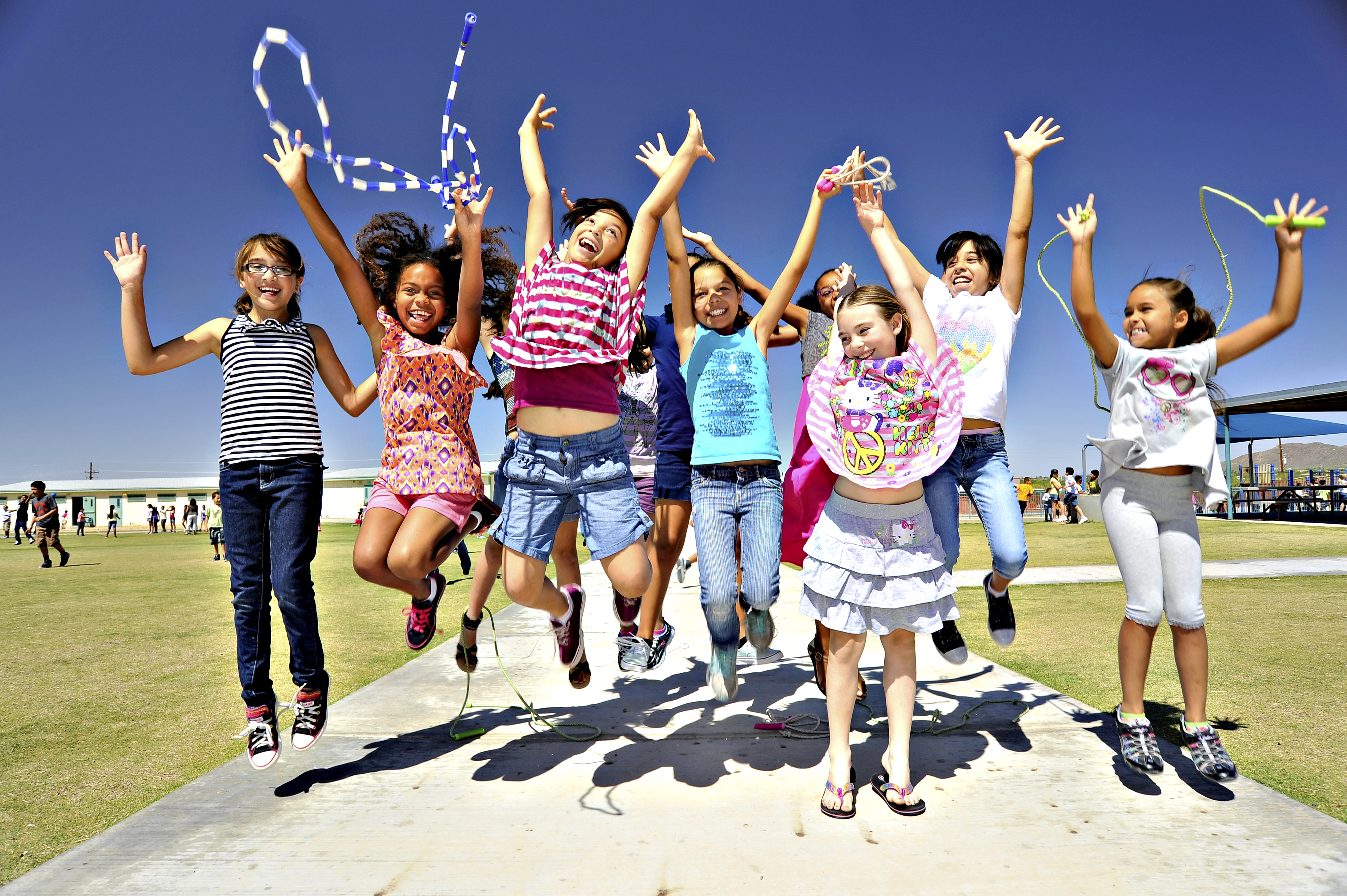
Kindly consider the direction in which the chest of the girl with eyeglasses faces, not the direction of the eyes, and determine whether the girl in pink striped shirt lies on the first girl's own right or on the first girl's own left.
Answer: on the first girl's own left

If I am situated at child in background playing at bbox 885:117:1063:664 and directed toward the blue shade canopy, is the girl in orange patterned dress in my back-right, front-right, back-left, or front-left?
back-left

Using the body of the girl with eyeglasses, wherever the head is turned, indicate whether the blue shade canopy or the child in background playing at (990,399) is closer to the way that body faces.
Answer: the child in background playing

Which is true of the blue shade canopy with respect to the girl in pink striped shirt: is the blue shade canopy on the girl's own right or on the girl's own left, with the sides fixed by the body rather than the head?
on the girl's own left

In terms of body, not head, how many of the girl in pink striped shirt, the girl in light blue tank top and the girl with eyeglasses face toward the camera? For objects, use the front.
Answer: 3

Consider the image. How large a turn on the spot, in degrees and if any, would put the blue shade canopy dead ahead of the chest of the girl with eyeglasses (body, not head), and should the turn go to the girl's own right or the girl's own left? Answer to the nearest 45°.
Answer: approximately 90° to the girl's own left

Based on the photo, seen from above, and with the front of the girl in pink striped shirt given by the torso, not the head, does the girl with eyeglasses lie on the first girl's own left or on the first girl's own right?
on the first girl's own right

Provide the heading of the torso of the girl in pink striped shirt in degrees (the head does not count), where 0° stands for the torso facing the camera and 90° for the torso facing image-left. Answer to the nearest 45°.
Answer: approximately 0°

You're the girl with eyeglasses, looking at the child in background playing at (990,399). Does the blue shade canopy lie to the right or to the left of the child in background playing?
left

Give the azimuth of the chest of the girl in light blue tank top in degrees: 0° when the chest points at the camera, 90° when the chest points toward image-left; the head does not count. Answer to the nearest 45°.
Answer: approximately 0°

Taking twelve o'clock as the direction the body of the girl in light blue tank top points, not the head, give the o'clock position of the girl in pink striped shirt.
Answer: The girl in pink striped shirt is roughly at 2 o'clock from the girl in light blue tank top.

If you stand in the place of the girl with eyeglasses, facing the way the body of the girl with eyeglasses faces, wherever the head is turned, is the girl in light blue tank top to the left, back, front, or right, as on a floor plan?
left

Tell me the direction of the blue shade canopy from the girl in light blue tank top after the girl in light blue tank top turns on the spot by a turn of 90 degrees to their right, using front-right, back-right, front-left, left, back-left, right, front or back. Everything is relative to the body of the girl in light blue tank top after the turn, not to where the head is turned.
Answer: back-right

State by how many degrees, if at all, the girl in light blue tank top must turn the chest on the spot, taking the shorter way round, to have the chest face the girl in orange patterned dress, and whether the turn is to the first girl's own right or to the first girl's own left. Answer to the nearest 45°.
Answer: approximately 90° to the first girl's own right

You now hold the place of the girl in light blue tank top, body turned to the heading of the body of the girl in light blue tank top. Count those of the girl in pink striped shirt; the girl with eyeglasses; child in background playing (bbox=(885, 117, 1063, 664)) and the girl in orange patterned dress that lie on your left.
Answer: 1

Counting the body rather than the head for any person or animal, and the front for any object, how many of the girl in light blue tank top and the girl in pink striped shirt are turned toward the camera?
2
